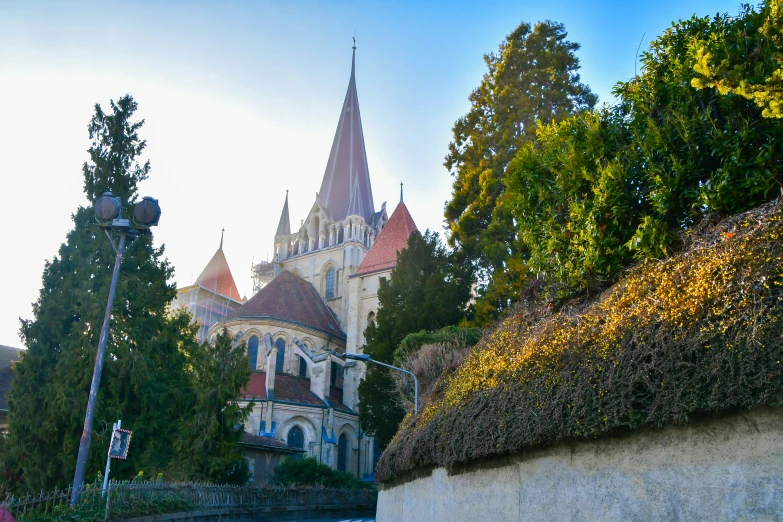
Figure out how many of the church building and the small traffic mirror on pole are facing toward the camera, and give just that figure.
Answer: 1

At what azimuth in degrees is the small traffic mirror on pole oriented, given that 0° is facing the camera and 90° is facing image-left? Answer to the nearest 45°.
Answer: approximately 0°

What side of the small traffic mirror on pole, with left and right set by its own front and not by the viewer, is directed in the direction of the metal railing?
back

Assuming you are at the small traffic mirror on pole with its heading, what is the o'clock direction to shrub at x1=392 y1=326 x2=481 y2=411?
The shrub is roughly at 8 o'clock from the small traffic mirror on pole.

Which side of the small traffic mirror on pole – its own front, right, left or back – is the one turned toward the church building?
back

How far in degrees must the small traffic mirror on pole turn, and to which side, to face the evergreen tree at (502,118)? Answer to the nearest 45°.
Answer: approximately 135° to its left

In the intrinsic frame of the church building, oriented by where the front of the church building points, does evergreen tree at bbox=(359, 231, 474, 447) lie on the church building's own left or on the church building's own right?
on the church building's own right

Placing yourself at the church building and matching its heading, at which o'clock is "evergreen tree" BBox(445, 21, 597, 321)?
The evergreen tree is roughly at 4 o'clock from the church building.

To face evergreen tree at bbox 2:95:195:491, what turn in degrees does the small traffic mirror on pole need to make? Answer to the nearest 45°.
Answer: approximately 180°

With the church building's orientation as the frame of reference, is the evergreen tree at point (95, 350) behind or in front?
behind

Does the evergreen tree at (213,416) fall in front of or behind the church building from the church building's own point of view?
behind

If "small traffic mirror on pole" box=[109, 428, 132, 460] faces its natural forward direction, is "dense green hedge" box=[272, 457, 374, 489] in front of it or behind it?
behind

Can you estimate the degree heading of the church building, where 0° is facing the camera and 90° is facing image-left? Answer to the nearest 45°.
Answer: approximately 225°

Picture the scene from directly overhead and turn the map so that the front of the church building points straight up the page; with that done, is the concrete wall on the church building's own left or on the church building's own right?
on the church building's own right
